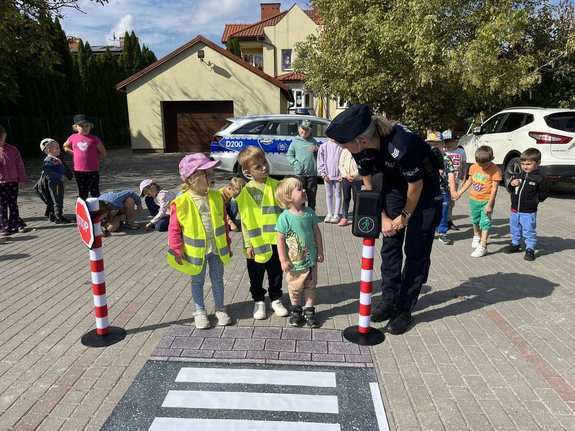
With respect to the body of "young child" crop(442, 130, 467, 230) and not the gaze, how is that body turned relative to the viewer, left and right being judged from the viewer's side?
facing the viewer and to the left of the viewer

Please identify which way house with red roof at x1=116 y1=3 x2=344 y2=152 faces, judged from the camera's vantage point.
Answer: facing the viewer

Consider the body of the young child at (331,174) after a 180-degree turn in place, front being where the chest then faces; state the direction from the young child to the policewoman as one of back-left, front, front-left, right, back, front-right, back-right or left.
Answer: back

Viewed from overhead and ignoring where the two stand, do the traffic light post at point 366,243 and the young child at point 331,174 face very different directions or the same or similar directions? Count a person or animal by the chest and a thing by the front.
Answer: same or similar directions

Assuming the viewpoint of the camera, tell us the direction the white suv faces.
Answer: facing away from the viewer and to the left of the viewer

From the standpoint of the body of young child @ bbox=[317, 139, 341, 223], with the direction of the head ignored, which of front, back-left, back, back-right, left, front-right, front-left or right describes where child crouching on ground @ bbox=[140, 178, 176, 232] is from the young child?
right

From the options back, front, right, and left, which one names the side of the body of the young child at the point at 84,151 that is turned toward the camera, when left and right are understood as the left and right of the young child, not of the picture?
front

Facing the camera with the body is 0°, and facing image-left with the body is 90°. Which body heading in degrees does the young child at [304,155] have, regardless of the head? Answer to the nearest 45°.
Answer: approximately 0°

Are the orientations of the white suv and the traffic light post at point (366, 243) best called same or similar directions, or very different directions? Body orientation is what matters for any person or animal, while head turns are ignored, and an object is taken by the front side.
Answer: very different directions

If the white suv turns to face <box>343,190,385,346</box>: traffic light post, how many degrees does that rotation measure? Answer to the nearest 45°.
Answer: approximately 135° to its left

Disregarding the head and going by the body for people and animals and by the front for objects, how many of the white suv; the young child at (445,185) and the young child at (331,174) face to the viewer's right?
0

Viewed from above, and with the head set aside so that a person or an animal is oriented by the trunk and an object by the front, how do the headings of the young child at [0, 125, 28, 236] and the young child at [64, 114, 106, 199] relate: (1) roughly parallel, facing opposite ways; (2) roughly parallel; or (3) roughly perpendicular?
roughly parallel

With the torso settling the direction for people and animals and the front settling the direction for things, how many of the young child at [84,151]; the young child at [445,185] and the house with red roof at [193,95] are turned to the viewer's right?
0

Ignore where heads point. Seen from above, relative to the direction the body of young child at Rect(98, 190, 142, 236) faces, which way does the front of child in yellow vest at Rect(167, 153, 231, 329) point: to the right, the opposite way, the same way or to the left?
to the left

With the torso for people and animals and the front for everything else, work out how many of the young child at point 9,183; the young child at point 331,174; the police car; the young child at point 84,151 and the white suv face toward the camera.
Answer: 3

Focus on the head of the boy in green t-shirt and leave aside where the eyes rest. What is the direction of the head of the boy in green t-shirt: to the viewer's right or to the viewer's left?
to the viewer's right

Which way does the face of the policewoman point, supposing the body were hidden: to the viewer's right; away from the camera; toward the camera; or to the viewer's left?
to the viewer's left

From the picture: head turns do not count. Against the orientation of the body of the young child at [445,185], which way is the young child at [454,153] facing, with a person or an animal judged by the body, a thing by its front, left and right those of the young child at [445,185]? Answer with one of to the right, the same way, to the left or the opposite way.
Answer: the same way
